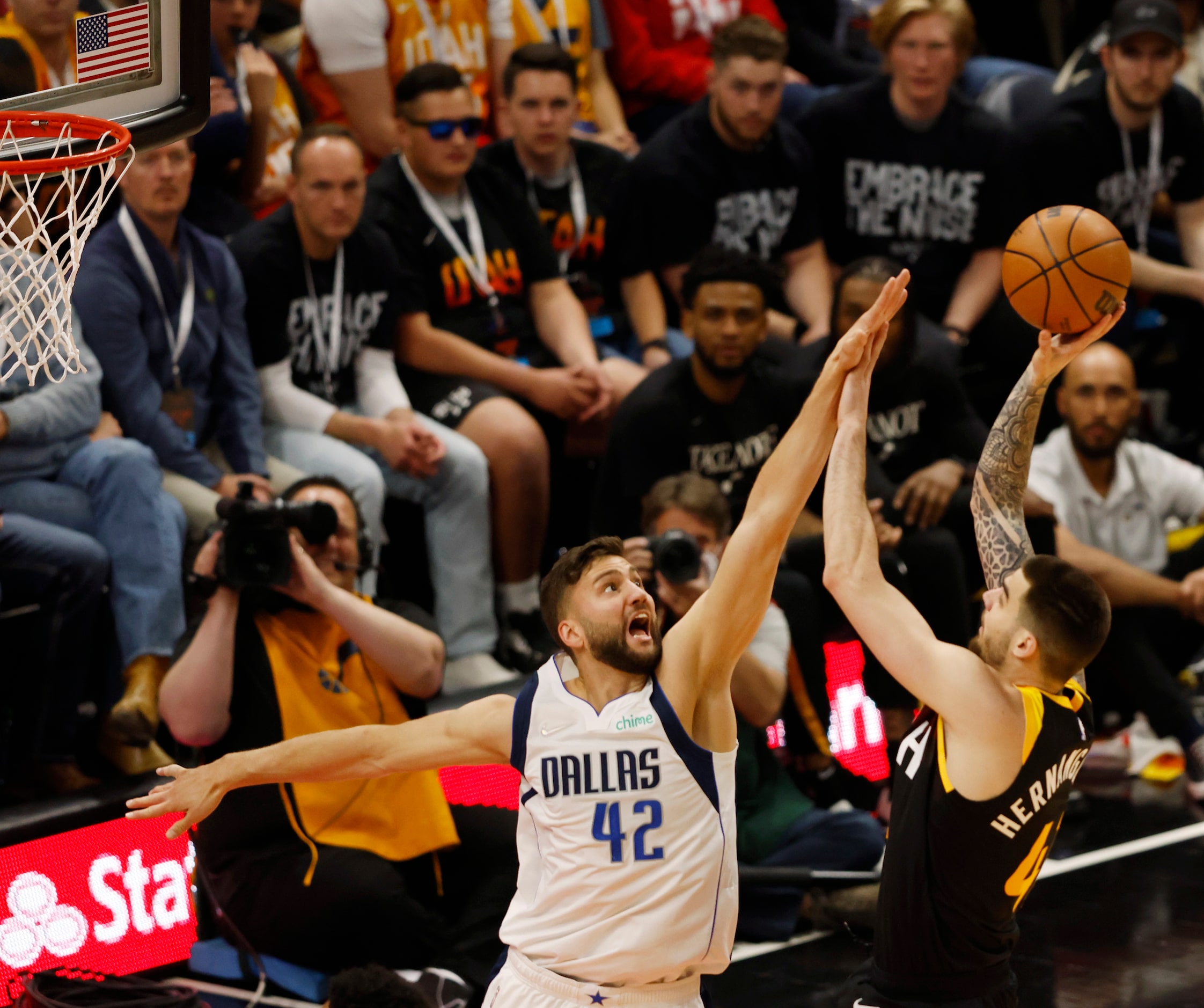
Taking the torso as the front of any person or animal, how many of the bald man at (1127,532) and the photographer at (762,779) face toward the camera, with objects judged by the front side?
2

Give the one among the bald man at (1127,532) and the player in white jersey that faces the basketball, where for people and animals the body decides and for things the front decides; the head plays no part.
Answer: the bald man

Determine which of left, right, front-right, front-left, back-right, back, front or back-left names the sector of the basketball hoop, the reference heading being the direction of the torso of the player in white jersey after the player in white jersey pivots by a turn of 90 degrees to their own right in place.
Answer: front-right

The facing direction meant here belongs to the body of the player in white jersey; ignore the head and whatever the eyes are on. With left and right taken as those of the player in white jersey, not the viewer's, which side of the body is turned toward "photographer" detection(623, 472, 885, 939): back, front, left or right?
back

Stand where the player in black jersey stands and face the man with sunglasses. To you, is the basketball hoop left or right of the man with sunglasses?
left

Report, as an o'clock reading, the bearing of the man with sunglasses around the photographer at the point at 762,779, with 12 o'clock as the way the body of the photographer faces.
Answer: The man with sunglasses is roughly at 5 o'clock from the photographer.
